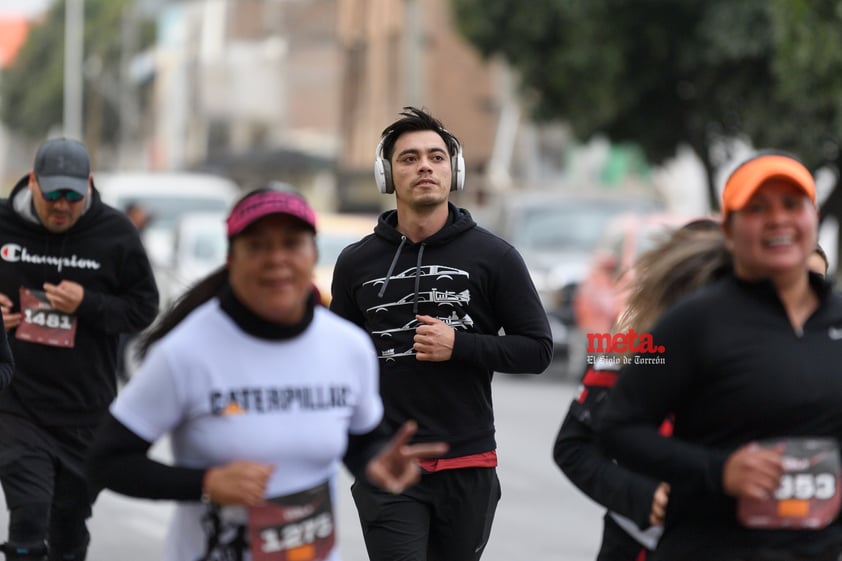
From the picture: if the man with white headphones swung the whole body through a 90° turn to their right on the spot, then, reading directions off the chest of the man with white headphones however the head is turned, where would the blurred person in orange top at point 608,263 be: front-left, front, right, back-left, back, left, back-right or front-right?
right

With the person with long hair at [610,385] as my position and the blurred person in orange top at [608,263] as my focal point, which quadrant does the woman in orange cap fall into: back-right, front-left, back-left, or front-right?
back-right

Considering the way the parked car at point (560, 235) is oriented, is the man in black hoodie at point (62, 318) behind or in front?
in front

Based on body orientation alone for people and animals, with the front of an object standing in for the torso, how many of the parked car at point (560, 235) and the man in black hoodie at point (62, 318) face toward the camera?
2

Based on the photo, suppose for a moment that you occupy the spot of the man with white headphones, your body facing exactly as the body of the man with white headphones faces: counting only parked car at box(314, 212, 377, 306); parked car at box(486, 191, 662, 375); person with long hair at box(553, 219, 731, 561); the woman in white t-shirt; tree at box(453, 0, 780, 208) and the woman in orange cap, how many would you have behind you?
3

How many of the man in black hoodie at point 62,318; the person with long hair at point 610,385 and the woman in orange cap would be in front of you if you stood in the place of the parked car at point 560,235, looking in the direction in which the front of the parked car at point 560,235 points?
3

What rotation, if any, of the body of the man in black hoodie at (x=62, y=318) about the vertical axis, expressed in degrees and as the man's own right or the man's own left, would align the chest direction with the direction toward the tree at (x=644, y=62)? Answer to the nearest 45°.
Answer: approximately 135° to the man's own left

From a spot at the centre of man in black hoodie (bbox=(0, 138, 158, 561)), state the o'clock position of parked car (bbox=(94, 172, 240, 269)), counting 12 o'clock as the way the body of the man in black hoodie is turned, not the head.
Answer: The parked car is roughly at 6 o'clock from the man in black hoodie.

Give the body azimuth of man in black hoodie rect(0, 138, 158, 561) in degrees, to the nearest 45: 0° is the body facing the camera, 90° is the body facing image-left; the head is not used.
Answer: approximately 0°
